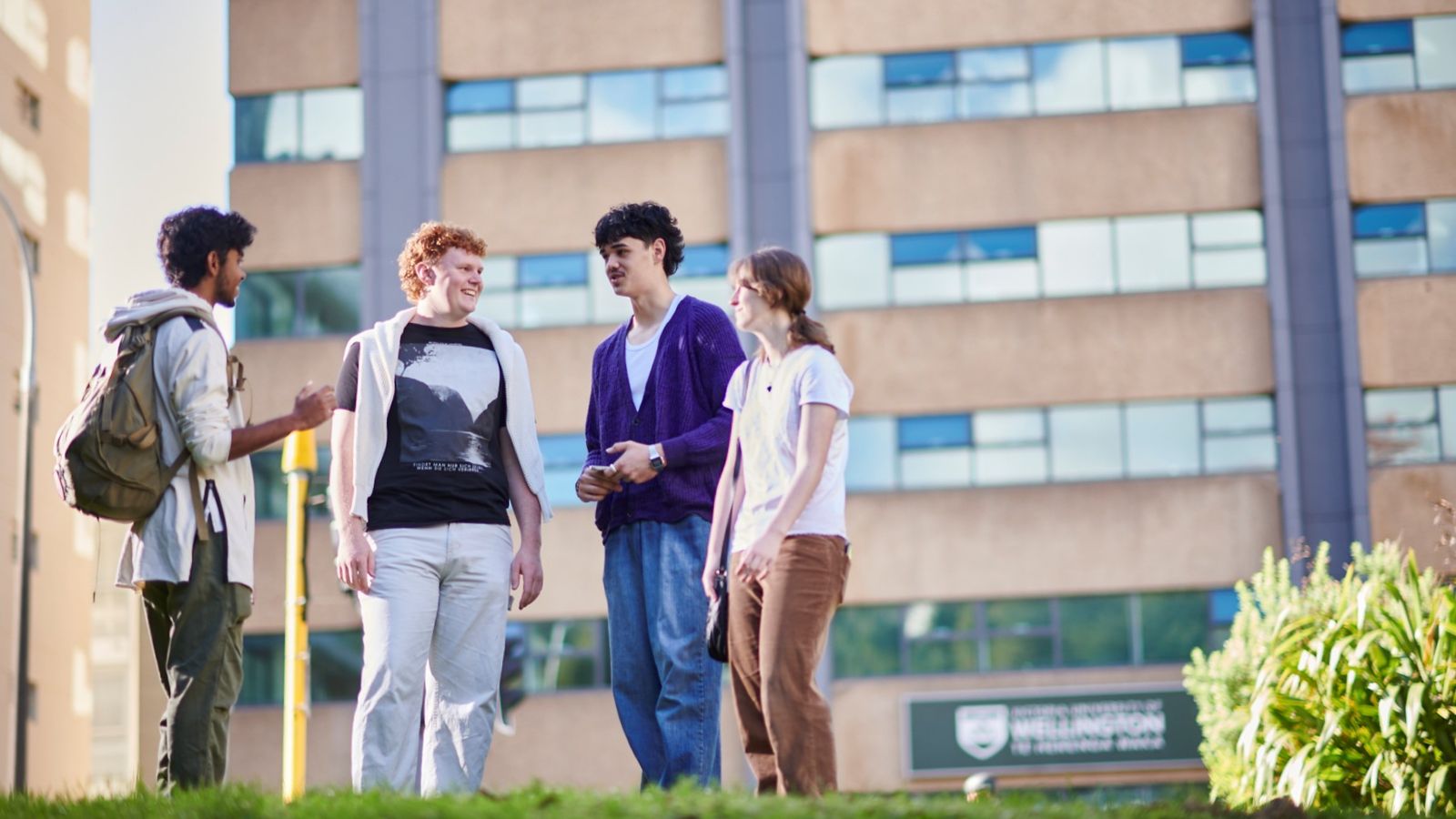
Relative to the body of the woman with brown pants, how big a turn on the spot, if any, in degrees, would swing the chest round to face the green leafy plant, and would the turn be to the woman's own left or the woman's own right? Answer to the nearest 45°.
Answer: approximately 180°

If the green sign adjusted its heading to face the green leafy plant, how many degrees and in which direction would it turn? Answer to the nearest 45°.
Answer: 0° — it already faces it

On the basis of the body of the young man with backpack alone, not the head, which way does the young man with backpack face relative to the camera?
to the viewer's right

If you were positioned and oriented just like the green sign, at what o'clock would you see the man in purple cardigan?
The man in purple cardigan is roughly at 12 o'clock from the green sign.

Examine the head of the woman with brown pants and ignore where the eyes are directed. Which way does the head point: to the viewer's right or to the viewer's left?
to the viewer's left

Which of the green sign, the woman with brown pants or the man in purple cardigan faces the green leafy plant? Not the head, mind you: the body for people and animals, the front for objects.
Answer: the green sign

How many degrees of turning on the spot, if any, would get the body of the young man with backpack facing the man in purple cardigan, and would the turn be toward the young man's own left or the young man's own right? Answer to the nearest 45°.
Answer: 0° — they already face them

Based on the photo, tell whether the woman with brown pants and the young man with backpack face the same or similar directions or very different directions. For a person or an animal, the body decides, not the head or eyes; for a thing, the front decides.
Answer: very different directions

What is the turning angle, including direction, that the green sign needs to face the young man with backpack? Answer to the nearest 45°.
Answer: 0° — it already faces them
